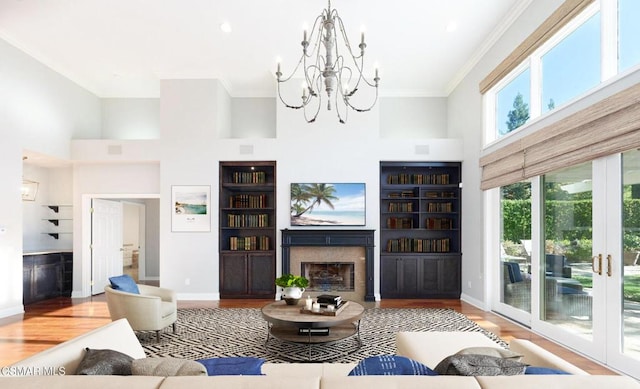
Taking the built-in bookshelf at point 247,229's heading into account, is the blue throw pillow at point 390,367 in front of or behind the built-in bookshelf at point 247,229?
in front

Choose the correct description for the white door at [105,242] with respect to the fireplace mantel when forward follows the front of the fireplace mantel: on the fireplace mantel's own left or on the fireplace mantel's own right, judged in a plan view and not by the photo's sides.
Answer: on the fireplace mantel's own right

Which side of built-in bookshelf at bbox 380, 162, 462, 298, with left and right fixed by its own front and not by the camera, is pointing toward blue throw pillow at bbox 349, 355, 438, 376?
front

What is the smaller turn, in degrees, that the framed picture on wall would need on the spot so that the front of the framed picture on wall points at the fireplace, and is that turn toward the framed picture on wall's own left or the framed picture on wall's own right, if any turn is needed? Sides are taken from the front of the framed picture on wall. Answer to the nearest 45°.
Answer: approximately 90° to the framed picture on wall's own left

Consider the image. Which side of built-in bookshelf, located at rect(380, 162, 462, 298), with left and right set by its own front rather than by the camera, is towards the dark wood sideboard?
right

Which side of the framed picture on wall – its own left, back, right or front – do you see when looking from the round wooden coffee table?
front
